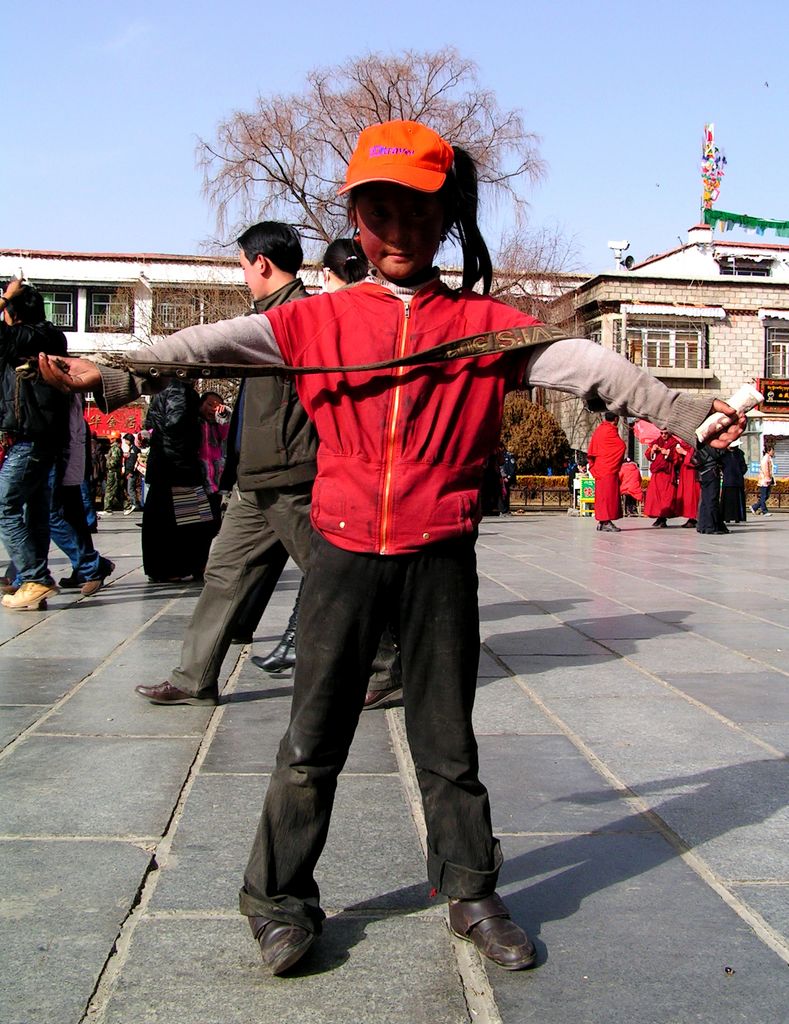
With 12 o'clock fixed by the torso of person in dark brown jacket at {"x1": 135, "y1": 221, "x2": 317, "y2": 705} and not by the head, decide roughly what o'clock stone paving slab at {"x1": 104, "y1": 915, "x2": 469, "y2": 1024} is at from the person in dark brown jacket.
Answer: The stone paving slab is roughly at 9 o'clock from the person in dark brown jacket.

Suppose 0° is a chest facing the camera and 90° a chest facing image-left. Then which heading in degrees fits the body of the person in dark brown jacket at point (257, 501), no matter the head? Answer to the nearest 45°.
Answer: approximately 90°

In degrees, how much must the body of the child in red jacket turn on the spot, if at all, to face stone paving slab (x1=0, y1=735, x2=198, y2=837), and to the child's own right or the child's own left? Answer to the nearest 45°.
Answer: approximately 135° to the child's own right

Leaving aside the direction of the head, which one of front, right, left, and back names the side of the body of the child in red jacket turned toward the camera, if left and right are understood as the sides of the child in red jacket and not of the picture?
front

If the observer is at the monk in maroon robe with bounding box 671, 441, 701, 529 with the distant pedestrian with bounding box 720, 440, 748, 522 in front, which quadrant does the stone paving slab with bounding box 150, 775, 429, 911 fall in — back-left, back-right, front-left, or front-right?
back-right

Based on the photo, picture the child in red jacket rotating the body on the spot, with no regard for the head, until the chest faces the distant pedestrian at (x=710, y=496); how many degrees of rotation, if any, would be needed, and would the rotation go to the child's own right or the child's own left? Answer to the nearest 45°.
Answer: approximately 180°

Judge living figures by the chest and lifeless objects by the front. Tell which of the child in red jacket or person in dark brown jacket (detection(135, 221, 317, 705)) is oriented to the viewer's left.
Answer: the person in dark brown jacket

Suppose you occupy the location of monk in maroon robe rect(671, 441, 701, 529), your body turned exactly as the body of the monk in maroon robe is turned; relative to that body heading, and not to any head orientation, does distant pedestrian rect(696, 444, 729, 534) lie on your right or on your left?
on your left
